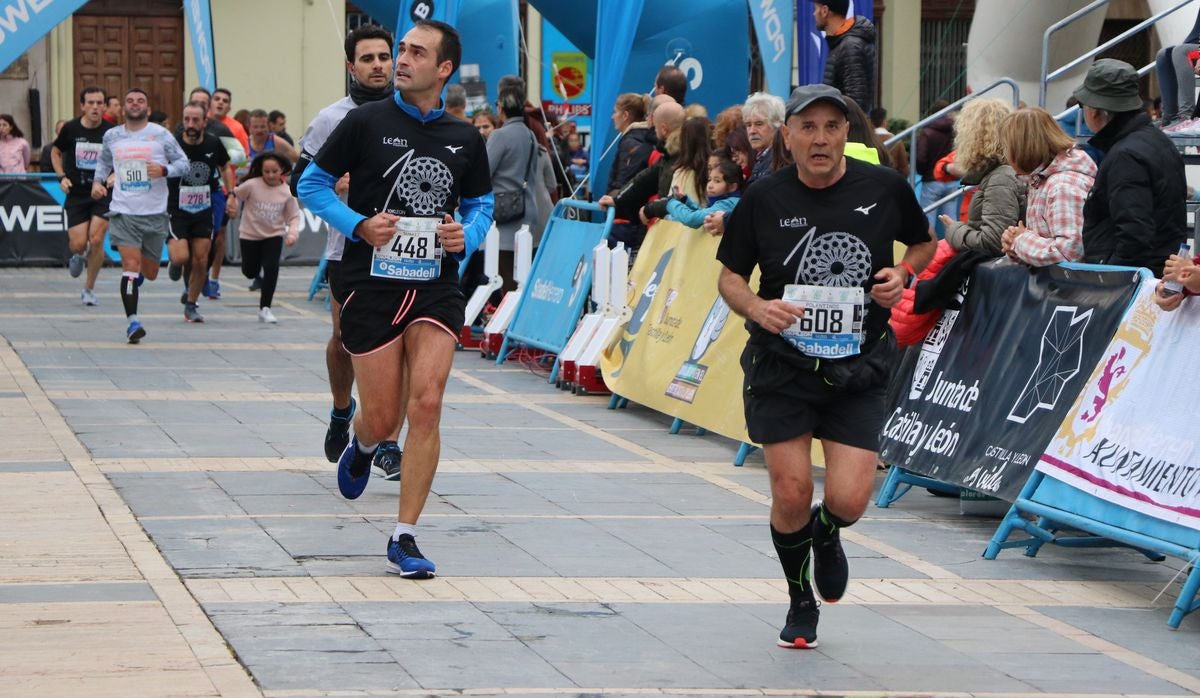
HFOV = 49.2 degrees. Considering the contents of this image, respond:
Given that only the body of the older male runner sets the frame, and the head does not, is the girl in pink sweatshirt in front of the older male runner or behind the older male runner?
behind

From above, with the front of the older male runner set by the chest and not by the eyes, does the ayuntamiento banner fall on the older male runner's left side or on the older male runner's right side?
on the older male runner's left side

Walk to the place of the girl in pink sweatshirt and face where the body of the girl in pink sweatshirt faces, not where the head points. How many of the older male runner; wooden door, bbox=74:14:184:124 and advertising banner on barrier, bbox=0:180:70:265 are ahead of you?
1

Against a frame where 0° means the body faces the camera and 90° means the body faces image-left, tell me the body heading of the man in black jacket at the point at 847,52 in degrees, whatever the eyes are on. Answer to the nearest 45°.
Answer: approximately 90°

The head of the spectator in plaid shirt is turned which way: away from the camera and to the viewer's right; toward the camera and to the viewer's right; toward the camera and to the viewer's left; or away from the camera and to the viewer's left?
away from the camera and to the viewer's left

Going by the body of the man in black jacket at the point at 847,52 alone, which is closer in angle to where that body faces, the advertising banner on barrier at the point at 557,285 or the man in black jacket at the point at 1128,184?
the advertising banner on barrier

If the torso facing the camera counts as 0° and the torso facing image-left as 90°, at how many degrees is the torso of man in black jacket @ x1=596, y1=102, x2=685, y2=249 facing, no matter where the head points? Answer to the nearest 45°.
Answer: approximately 90°

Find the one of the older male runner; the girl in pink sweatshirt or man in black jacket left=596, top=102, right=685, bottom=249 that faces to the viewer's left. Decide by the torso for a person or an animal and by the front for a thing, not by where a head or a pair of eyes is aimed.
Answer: the man in black jacket

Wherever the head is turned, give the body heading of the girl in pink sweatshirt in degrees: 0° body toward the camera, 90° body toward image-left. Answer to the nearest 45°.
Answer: approximately 0°

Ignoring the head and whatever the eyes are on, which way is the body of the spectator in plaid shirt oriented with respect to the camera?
to the viewer's left

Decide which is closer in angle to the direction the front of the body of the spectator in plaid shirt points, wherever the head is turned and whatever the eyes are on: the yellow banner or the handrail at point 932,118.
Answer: the yellow banner

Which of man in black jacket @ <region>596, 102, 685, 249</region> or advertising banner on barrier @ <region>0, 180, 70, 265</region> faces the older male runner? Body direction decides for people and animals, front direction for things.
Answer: the advertising banner on barrier

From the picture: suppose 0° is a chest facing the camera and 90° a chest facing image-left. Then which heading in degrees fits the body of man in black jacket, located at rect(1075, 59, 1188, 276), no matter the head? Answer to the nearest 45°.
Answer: approximately 90°

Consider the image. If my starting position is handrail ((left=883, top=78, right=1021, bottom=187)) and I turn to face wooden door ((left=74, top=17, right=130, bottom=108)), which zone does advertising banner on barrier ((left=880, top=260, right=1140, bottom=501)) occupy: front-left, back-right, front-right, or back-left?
back-left
